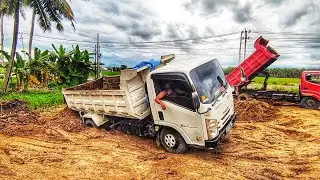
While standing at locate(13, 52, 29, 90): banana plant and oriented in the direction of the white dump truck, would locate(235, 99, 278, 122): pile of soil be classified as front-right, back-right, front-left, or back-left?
front-left

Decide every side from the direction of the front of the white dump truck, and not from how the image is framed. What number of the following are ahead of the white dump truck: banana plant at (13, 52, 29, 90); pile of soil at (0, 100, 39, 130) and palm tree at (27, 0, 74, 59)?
0

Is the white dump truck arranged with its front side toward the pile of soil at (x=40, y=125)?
no

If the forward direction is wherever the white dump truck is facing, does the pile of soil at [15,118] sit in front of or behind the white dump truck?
behind

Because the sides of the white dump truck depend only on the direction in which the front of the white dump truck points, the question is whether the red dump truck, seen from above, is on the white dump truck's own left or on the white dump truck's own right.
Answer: on the white dump truck's own left

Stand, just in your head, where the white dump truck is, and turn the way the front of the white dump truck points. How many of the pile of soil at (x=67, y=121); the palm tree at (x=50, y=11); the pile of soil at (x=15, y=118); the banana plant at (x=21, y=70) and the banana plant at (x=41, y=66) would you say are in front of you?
0

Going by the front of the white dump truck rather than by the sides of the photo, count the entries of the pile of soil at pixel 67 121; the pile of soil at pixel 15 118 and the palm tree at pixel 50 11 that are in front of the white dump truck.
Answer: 0

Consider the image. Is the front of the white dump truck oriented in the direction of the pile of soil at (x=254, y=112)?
no

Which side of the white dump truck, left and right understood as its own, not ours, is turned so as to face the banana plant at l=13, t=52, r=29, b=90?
back

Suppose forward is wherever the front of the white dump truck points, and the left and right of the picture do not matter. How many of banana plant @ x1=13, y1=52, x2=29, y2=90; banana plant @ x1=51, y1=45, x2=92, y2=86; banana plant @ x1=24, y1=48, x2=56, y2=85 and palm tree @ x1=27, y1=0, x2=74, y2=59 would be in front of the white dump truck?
0

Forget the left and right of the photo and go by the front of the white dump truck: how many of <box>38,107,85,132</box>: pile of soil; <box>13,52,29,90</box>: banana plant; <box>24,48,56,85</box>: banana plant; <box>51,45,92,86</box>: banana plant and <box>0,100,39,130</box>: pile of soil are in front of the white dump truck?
0

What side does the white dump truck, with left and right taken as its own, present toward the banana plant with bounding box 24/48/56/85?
back

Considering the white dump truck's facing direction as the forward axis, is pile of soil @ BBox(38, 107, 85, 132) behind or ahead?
behind

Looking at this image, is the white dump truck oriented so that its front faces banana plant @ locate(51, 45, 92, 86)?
no
